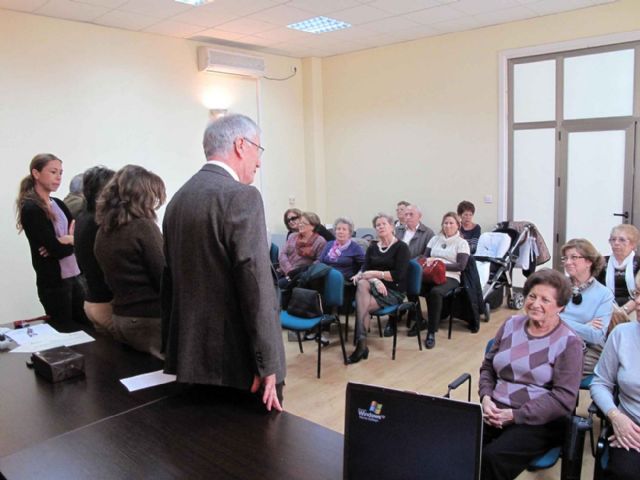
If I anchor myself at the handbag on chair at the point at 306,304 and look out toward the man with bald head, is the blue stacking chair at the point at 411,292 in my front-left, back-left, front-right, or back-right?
front-right

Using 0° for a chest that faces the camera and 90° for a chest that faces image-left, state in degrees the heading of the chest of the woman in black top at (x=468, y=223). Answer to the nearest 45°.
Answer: approximately 45°

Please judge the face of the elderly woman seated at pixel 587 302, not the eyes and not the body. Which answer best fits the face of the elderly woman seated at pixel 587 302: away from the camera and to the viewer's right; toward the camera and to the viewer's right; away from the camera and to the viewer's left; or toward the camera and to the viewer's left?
toward the camera and to the viewer's left

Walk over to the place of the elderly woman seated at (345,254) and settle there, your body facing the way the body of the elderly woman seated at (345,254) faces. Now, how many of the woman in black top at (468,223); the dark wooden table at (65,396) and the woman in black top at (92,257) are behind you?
1

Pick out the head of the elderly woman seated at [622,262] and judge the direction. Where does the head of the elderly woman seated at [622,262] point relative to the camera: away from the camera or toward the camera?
toward the camera

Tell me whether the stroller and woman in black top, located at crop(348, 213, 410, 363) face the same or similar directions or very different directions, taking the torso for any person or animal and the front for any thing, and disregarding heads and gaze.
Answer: same or similar directions

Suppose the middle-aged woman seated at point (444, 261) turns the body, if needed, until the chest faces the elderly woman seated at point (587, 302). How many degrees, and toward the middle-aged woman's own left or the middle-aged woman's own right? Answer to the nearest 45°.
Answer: approximately 45° to the middle-aged woman's own left

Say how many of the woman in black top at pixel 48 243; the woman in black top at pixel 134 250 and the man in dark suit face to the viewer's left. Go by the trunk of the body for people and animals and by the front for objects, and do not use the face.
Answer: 0

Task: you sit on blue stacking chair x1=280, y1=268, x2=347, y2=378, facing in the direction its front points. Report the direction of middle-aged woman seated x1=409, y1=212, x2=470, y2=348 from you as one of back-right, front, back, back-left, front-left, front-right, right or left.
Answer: back

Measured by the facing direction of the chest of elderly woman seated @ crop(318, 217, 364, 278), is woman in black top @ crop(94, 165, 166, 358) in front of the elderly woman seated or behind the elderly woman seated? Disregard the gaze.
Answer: in front

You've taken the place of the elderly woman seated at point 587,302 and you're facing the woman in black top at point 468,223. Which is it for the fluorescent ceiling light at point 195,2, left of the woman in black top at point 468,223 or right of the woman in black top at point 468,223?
left

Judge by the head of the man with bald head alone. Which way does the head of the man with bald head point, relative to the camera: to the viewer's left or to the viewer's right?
to the viewer's left

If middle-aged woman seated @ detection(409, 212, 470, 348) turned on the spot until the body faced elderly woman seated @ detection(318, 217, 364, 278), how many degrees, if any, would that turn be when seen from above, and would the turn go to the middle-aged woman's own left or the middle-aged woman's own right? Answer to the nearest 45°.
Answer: approximately 45° to the middle-aged woman's own right

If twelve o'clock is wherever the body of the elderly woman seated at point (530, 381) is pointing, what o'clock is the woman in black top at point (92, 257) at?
The woman in black top is roughly at 1 o'clock from the elderly woman seated.

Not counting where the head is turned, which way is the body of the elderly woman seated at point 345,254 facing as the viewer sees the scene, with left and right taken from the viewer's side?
facing the viewer and to the left of the viewer

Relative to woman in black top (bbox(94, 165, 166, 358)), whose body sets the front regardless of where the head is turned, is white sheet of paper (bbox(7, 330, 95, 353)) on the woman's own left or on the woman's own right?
on the woman's own left

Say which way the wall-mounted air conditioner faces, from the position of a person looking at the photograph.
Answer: facing the viewer and to the right of the viewer

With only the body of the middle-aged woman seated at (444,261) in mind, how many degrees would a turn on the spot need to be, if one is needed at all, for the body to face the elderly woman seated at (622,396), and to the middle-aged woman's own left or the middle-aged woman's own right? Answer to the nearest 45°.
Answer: approximately 45° to the middle-aged woman's own left
